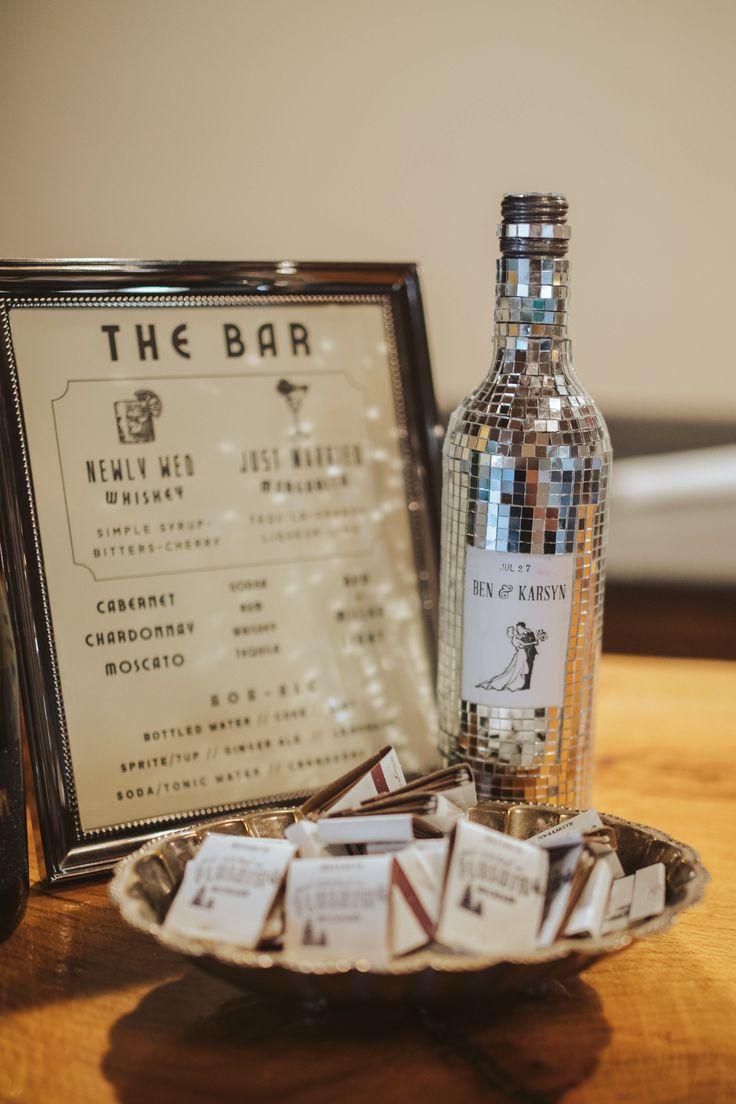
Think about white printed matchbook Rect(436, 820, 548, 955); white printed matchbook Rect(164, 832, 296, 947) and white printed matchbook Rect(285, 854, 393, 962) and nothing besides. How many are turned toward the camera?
3

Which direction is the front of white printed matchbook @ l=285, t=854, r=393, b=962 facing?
toward the camera

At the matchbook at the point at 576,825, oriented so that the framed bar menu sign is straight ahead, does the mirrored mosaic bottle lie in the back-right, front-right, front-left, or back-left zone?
front-right

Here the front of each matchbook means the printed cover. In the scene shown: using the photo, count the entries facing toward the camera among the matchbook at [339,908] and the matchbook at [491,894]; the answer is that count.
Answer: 2

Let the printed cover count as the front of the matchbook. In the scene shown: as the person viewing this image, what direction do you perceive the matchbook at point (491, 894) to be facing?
facing the viewer

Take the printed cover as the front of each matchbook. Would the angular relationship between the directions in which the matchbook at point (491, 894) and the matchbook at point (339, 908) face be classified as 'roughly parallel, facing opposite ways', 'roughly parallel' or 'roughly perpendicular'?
roughly parallel

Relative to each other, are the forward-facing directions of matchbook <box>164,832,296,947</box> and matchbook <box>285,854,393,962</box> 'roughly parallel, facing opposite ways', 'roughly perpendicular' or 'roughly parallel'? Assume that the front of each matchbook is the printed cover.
roughly parallel
